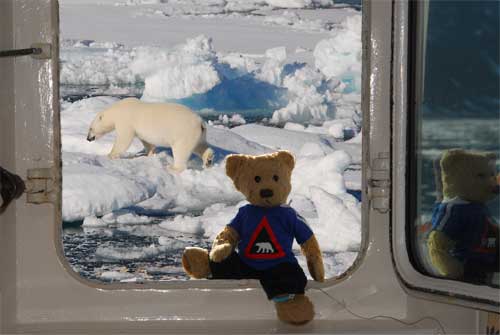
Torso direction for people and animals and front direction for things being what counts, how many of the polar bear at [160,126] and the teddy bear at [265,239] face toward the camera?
1

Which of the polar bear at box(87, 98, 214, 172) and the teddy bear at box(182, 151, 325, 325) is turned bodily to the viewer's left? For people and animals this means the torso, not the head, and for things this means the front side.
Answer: the polar bear

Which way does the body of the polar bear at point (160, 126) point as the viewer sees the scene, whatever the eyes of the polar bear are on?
to the viewer's left

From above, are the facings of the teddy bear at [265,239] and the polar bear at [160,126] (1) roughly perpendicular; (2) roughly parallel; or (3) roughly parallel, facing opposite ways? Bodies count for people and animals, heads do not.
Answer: roughly perpendicular

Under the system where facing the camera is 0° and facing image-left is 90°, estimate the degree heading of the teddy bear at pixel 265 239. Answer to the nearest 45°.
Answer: approximately 0°
